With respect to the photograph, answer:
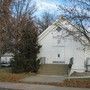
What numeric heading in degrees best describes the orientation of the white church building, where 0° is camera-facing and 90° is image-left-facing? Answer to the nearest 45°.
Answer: approximately 0°
